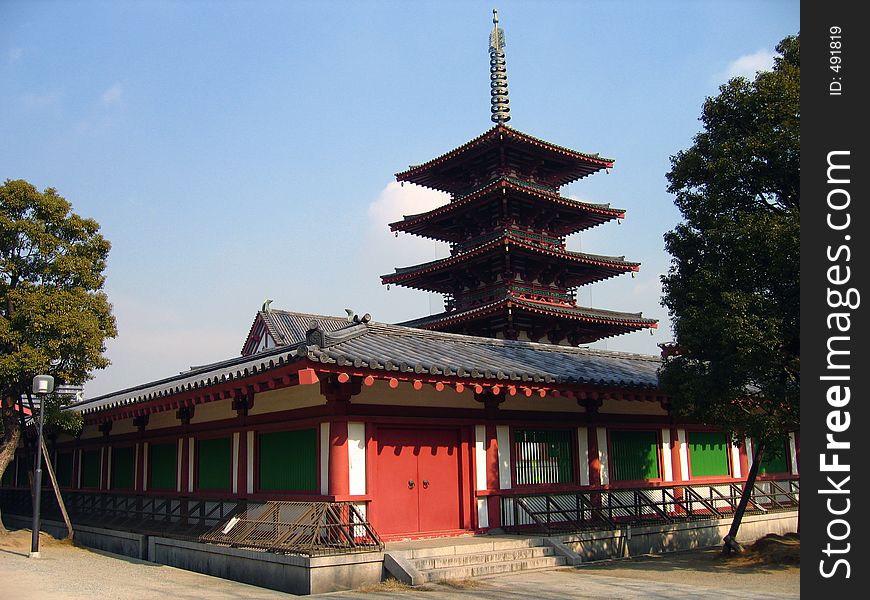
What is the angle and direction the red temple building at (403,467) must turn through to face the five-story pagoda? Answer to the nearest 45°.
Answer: approximately 135° to its left

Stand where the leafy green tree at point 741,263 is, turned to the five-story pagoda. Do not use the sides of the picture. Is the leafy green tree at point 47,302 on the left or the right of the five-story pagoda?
left

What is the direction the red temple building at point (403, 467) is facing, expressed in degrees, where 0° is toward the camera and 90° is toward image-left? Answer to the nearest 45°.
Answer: approximately 315°
